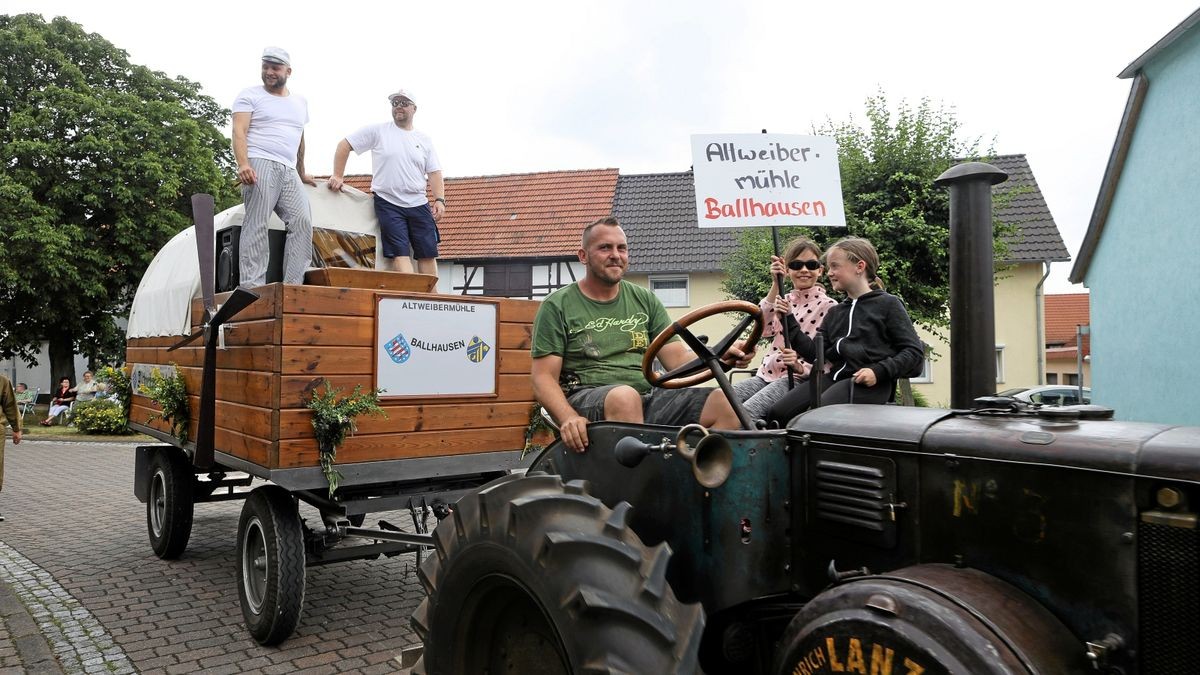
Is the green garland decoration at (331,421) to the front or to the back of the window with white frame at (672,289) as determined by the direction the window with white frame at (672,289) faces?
to the front

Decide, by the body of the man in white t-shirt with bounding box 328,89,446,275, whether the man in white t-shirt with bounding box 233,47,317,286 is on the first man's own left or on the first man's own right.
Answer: on the first man's own right

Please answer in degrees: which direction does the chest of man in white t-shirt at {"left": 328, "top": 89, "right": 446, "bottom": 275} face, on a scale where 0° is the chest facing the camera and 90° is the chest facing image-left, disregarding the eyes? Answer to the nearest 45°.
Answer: approximately 0°

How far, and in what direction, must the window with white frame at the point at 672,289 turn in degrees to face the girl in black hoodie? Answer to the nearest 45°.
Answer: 0° — it already faces them

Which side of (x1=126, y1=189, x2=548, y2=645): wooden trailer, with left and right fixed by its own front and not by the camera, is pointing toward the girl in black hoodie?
front

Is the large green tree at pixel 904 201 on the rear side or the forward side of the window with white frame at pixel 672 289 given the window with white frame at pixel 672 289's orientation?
on the forward side

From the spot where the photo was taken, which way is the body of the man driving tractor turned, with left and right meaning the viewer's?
facing the viewer and to the right of the viewer

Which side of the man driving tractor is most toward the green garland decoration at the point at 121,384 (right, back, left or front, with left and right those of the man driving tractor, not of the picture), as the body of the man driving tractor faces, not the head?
back

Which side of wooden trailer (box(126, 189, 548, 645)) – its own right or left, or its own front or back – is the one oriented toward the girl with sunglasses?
front

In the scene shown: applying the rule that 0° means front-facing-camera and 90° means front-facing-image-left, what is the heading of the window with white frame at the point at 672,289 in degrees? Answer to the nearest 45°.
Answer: approximately 0°

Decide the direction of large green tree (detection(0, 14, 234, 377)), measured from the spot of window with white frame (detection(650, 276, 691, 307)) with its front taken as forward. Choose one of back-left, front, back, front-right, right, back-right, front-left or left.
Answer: right

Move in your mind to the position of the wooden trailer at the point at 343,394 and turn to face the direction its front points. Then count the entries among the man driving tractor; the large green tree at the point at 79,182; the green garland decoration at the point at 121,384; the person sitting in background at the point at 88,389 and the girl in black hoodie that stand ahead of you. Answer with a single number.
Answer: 2
